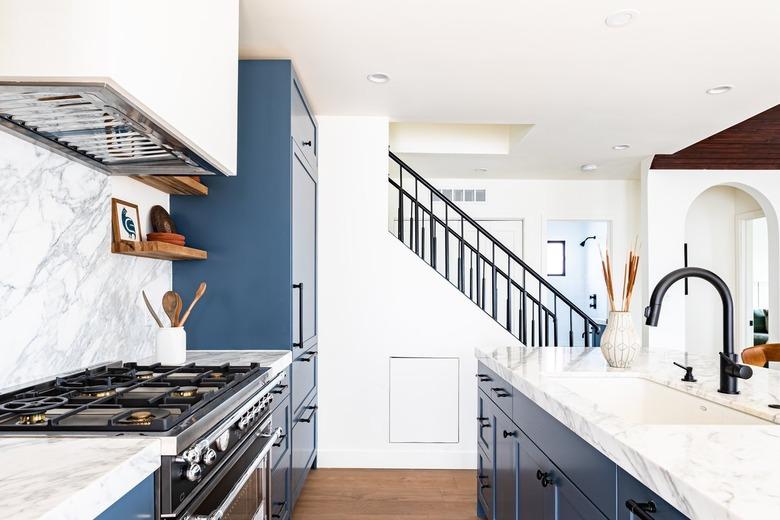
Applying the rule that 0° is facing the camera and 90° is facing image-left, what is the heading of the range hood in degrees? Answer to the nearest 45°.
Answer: approximately 315°

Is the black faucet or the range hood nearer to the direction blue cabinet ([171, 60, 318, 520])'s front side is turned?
the black faucet

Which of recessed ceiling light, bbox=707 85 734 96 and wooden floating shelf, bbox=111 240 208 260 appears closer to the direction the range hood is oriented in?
the recessed ceiling light

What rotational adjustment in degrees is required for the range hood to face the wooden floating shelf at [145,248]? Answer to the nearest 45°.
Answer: approximately 135° to its left

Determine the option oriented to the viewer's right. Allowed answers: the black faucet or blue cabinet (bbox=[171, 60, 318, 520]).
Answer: the blue cabinet

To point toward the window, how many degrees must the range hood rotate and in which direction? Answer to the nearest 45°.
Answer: approximately 90° to its left

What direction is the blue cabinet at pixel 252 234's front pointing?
to the viewer's right

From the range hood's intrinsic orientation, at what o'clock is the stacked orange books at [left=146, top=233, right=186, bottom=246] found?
The stacked orange books is roughly at 8 o'clock from the range hood.

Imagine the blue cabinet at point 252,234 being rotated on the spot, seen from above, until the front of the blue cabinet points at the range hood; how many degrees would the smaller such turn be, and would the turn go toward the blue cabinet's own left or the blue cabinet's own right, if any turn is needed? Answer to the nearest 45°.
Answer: approximately 90° to the blue cabinet's own right

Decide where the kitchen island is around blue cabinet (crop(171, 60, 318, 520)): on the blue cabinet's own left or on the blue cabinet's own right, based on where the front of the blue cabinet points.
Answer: on the blue cabinet's own right

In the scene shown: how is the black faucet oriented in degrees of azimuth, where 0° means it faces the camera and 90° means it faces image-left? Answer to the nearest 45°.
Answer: approximately 45°

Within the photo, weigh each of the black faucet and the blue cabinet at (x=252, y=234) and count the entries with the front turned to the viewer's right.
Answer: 1
